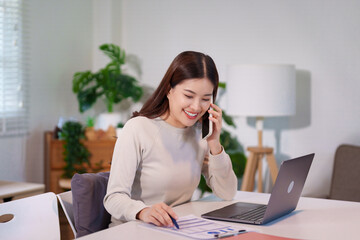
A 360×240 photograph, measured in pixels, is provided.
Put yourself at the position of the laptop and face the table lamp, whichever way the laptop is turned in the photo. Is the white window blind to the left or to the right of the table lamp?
left

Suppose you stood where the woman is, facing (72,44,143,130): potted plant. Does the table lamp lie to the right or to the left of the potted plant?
right

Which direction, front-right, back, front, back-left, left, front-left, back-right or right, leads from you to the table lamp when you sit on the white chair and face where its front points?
right

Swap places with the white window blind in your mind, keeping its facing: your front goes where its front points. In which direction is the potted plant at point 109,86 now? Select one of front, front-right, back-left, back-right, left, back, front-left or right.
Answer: front-left

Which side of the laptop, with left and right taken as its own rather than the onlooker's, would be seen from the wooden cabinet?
front

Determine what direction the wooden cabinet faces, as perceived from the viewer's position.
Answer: facing the viewer

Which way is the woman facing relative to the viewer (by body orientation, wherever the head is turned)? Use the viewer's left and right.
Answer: facing the viewer and to the right of the viewer

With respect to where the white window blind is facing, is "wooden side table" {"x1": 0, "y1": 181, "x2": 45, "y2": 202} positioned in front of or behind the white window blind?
in front

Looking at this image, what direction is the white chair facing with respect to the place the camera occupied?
facing away from the viewer and to the left of the viewer

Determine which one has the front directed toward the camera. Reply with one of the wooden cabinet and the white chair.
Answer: the wooden cabinet

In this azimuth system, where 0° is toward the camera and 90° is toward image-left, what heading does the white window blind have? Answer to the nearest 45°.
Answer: approximately 315°

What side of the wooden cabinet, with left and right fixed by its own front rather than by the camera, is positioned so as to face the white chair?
front
